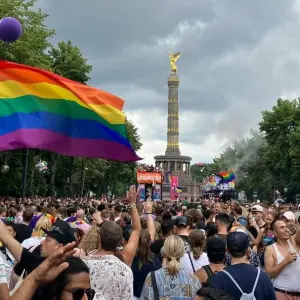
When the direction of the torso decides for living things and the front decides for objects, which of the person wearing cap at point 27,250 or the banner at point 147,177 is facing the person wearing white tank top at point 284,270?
the banner

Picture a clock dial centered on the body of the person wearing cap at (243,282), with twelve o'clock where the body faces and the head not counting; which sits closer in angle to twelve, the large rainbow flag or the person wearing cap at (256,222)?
the person wearing cap

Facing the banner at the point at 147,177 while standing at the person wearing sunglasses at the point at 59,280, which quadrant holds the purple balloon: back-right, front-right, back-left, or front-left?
front-left

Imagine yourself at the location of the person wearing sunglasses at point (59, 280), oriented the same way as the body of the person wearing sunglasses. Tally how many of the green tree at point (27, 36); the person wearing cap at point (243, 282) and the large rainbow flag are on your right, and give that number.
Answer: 0

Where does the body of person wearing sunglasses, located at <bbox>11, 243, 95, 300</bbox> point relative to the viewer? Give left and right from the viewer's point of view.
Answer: facing the viewer and to the right of the viewer

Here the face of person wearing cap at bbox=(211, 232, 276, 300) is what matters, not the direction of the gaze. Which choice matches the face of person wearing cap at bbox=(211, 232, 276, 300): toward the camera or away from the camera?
away from the camera

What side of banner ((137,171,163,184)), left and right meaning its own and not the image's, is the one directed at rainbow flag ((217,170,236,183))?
left

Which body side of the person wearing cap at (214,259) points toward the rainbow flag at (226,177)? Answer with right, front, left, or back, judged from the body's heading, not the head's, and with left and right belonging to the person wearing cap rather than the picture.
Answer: front

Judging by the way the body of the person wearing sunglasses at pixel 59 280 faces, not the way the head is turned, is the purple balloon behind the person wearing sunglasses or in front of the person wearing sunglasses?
behind

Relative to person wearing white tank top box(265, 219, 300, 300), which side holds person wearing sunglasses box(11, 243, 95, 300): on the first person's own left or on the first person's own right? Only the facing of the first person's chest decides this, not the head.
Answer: on the first person's own right

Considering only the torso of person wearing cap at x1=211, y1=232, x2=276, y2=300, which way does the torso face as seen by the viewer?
away from the camera

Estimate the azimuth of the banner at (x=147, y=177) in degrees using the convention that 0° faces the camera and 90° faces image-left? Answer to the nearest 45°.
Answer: approximately 0°

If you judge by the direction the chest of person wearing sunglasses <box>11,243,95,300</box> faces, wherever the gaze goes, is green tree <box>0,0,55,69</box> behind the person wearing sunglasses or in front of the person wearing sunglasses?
behind

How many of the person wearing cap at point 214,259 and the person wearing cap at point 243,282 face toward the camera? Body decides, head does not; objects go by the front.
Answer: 0

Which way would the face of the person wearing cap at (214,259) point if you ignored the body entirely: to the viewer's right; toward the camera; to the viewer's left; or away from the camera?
away from the camera

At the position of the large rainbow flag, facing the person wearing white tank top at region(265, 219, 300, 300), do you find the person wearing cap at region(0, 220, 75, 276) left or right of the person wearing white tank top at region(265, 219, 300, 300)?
right
